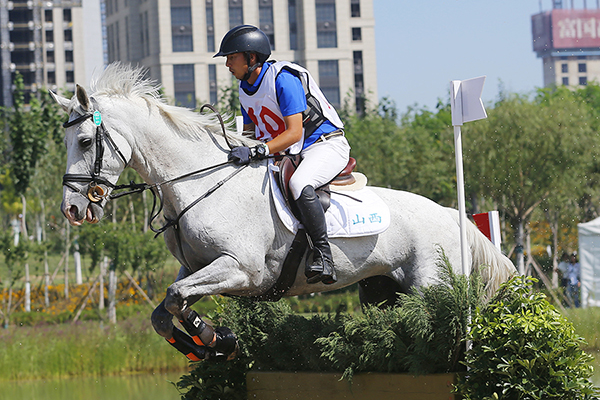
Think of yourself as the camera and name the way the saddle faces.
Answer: facing to the left of the viewer

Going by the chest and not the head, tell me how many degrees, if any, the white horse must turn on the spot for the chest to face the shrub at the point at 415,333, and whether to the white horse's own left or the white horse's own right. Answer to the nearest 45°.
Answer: approximately 180°

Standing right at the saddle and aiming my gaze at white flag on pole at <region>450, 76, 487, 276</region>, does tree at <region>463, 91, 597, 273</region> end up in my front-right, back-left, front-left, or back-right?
front-left

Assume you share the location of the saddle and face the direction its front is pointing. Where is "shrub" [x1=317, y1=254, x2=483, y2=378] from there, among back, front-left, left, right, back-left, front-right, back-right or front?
back

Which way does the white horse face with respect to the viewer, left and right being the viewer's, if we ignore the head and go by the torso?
facing to the left of the viewer

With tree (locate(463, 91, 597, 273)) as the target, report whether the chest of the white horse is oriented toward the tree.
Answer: no

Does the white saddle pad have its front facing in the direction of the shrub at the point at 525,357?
no

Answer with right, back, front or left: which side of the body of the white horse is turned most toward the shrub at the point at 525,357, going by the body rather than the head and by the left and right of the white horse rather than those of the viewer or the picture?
back

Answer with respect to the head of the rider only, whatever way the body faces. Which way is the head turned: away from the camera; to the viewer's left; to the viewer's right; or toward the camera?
to the viewer's left

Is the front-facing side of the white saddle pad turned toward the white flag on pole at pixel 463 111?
no

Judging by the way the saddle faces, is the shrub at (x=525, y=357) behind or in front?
behind

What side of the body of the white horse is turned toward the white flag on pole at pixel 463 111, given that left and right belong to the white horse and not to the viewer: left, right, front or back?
back

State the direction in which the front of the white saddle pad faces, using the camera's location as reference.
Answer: facing to the left of the viewer
